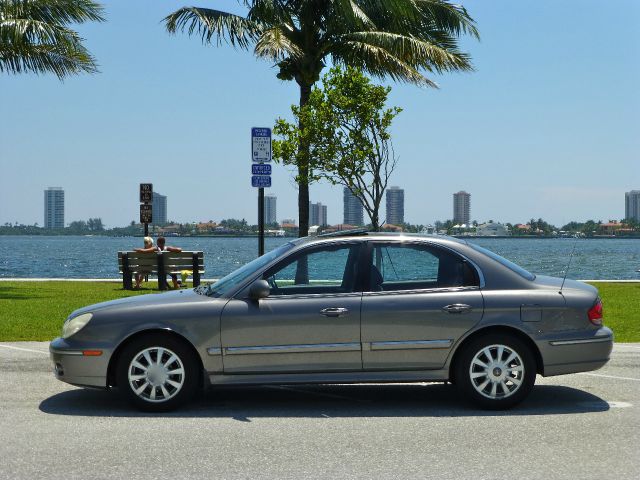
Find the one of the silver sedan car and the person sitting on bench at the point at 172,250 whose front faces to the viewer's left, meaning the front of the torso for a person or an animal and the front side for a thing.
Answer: the silver sedan car

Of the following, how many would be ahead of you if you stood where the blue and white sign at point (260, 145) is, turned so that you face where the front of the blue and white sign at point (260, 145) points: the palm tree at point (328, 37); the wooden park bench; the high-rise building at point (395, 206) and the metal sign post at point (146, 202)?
0

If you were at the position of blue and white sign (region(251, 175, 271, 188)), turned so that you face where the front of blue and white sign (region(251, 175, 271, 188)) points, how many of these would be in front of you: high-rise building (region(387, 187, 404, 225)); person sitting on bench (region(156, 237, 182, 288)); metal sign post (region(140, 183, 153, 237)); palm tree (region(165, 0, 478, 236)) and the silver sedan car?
1

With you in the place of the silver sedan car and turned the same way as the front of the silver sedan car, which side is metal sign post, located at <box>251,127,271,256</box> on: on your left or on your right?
on your right

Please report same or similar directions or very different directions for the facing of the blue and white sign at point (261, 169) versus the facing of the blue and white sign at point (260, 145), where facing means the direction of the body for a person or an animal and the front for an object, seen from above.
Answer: same or similar directions

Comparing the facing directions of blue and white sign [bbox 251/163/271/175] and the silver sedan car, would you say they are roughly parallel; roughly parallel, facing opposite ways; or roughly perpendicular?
roughly perpendicular

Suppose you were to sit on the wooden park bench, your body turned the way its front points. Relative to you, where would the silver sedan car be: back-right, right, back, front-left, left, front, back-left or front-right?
back

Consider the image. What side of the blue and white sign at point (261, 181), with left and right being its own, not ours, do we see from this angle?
front

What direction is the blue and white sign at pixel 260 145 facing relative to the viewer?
toward the camera

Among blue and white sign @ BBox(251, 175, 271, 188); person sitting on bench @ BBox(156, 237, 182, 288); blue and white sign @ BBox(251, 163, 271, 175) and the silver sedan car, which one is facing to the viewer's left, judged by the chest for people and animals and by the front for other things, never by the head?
the silver sedan car

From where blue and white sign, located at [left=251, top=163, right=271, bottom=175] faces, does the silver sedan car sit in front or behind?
in front

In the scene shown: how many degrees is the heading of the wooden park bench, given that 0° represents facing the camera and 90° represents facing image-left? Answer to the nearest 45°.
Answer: approximately 180°

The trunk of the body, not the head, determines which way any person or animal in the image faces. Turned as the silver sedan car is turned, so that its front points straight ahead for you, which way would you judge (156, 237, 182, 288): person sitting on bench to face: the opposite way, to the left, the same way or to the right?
to the right

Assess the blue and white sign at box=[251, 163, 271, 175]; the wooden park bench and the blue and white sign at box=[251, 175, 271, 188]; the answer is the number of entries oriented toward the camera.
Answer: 2

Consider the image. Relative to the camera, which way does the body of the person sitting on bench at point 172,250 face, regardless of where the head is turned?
away from the camera

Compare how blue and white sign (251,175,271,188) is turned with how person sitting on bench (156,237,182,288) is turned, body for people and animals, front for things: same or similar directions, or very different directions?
very different directions
